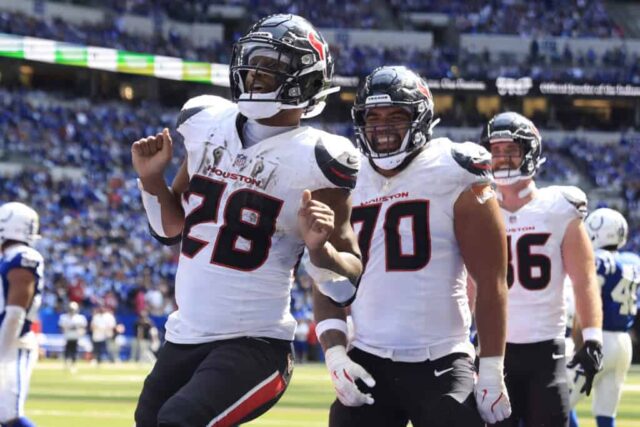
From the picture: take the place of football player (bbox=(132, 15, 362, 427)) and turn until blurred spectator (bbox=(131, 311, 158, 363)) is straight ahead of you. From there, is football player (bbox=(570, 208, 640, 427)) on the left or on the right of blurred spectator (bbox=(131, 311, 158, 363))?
right

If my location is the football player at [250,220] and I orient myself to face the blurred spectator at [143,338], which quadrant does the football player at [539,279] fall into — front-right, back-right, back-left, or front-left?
front-right

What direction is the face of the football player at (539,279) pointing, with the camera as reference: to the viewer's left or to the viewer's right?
to the viewer's left

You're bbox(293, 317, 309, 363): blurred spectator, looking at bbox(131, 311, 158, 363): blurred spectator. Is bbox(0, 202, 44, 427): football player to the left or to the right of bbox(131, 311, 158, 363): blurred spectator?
left
